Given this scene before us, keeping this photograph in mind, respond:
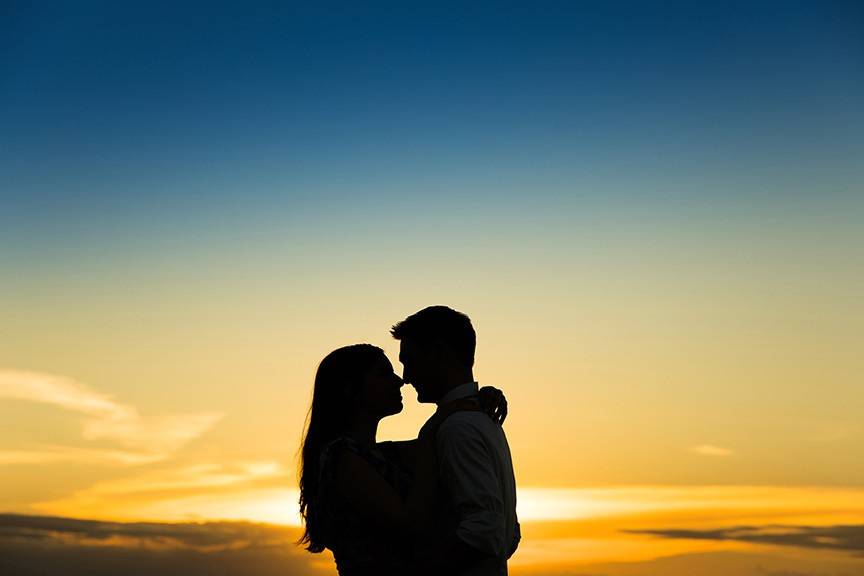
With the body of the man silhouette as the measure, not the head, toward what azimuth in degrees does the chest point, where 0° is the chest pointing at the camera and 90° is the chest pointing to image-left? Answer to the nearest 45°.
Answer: approximately 90°
